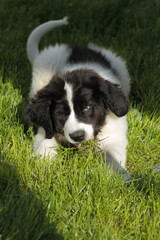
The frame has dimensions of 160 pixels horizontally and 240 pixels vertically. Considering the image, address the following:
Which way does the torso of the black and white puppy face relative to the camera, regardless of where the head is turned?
toward the camera
